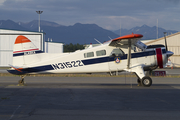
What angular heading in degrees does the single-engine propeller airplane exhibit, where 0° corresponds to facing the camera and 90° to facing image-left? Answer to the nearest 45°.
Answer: approximately 270°

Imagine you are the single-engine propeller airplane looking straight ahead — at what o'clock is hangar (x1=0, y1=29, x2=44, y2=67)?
The hangar is roughly at 8 o'clock from the single-engine propeller airplane.

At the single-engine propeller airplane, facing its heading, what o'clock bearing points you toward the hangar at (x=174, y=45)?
The hangar is roughly at 10 o'clock from the single-engine propeller airplane.
